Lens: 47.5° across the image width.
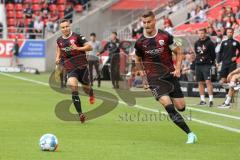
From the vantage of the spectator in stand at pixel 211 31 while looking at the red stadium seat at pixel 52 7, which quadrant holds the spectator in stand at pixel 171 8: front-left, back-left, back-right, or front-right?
front-right

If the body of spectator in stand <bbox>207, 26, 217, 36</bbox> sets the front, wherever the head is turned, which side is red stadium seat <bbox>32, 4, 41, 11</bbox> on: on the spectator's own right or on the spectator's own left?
on the spectator's own right

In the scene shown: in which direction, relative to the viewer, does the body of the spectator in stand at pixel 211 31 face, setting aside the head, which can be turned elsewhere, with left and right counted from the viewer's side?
facing the viewer and to the left of the viewer

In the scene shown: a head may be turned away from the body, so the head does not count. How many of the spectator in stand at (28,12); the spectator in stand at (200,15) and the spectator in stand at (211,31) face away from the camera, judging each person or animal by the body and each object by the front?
0

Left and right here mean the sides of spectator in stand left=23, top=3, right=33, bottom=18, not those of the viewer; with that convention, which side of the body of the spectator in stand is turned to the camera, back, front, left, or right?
front

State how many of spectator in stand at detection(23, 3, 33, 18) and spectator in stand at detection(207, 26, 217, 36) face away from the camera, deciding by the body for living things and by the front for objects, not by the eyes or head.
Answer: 0

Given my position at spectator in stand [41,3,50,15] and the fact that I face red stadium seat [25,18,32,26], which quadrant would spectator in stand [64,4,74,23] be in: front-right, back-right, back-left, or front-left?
back-left
